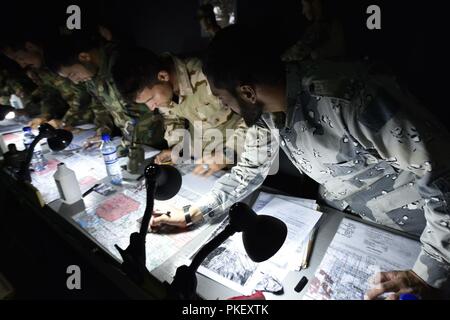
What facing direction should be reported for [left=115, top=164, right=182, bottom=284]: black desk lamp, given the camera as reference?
facing away from the viewer and to the right of the viewer

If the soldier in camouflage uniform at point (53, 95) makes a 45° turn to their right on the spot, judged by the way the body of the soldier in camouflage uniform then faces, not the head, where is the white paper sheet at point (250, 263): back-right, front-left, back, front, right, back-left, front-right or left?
left

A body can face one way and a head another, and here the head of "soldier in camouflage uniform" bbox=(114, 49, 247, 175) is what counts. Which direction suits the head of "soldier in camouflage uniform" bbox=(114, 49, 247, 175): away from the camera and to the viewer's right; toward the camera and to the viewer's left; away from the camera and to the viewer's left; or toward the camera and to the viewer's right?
toward the camera and to the viewer's left

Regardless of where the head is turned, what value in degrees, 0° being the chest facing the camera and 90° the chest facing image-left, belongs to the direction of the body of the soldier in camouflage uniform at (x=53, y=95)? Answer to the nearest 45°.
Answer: approximately 45°

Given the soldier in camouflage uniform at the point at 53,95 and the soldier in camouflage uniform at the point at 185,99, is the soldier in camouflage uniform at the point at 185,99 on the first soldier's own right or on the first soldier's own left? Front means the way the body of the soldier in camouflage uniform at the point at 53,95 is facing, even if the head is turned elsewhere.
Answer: on the first soldier's own left

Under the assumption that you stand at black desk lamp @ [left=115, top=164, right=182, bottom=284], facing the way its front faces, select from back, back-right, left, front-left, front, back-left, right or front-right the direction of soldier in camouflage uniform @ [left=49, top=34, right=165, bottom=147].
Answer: front-left

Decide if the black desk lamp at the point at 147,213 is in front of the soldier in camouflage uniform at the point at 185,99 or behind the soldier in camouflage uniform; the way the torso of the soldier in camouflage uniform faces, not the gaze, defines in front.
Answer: in front

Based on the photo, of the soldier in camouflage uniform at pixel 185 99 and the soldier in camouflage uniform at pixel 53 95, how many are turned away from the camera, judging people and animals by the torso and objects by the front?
0

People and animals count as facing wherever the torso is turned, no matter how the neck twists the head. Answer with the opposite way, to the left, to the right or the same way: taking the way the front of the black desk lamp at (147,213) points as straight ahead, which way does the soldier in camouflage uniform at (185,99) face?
the opposite way

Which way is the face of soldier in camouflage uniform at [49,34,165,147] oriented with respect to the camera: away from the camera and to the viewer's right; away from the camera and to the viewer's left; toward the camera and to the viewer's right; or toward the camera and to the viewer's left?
toward the camera and to the viewer's left
